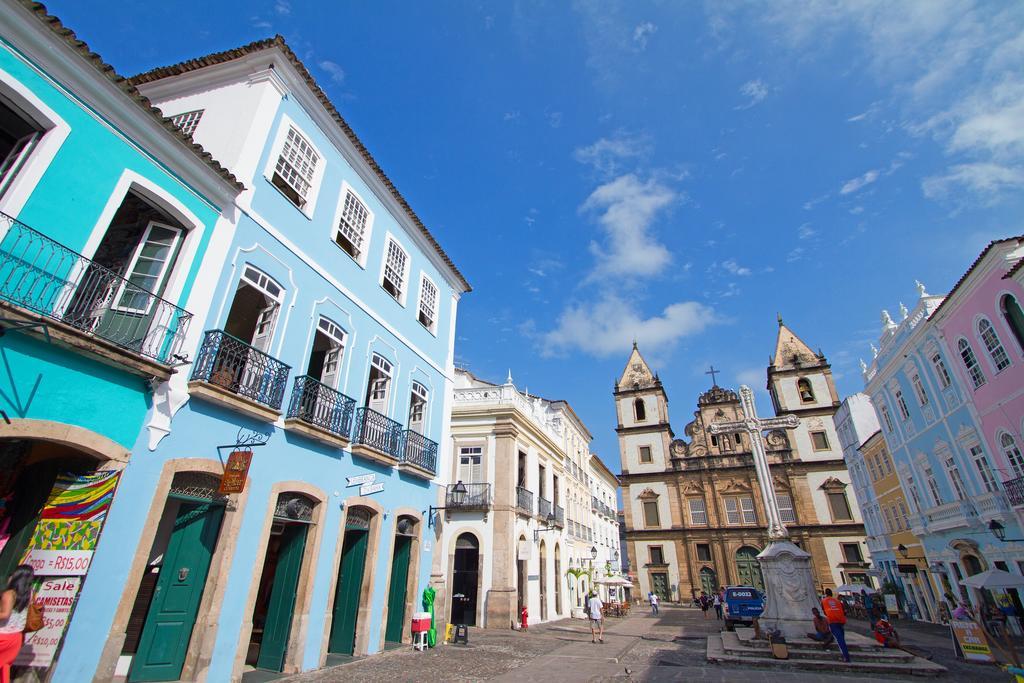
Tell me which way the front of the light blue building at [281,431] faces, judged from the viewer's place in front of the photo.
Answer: facing the viewer and to the right of the viewer

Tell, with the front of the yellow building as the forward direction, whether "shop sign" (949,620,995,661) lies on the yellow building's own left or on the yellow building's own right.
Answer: on the yellow building's own left

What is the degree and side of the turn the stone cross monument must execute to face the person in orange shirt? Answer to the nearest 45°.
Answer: approximately 45° to its left

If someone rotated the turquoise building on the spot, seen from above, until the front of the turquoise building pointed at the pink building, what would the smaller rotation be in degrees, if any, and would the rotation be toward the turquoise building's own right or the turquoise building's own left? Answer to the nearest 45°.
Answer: approximately 45° to the turquoise building's own left

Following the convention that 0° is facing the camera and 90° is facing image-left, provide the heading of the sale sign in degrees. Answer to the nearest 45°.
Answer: approximately 0°

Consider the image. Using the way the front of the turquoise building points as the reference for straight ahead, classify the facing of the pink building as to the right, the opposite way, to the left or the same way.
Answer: the opposite way

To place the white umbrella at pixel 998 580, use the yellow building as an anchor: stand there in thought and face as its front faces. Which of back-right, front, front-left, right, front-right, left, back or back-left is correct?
front-left

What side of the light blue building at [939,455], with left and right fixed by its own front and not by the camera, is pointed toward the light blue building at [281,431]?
front

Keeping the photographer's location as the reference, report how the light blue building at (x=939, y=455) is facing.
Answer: facing the viewer and to the left of the viewer

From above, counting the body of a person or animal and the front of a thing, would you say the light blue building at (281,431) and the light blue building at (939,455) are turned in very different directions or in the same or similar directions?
very different directions

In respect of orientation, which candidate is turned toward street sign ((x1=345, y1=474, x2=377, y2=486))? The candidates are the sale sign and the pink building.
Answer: the pink building

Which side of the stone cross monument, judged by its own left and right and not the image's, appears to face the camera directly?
front

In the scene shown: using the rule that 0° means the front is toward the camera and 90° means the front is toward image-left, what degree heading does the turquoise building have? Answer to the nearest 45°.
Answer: approximately 315°
